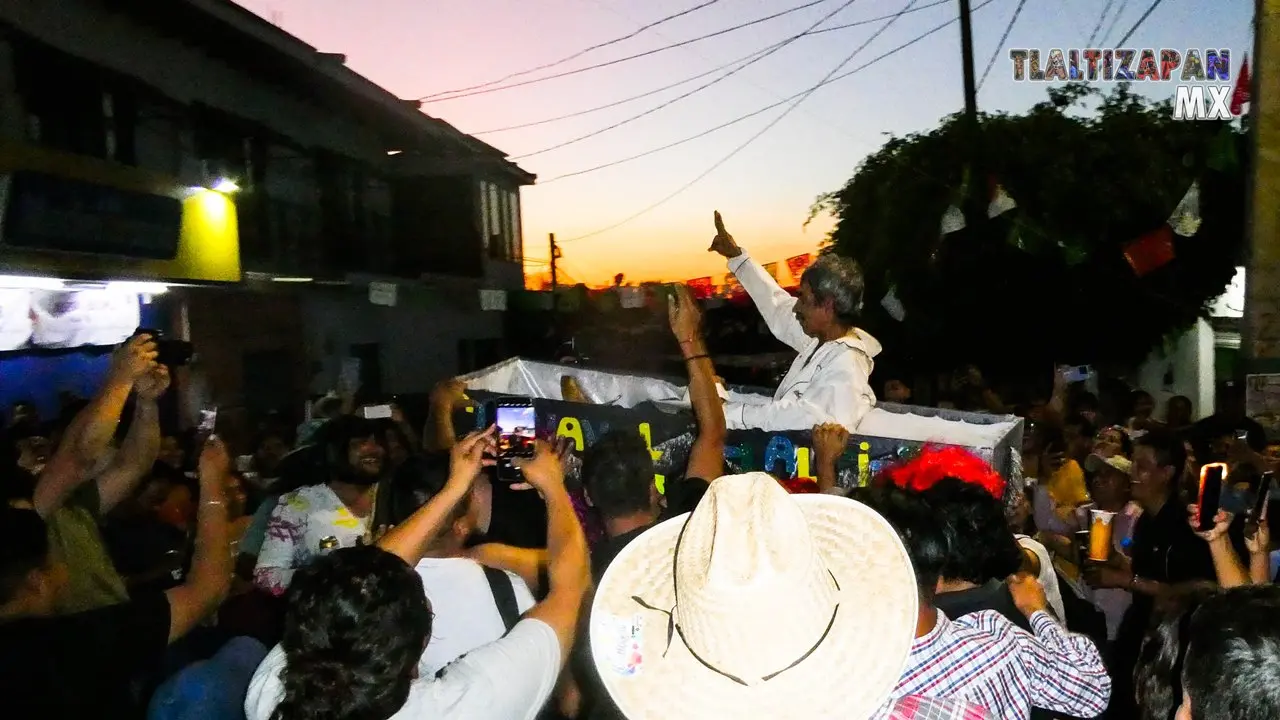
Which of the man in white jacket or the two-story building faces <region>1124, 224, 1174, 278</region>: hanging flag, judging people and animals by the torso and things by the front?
the two-story building

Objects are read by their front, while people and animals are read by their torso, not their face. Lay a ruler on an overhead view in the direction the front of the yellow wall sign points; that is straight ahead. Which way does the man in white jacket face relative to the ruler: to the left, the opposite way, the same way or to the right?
the opposite way

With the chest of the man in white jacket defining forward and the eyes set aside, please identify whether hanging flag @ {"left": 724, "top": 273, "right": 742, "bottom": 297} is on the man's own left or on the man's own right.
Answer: on the man's own right

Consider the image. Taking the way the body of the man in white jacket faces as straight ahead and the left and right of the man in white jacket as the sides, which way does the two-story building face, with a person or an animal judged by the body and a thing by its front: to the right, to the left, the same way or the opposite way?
the opposite way

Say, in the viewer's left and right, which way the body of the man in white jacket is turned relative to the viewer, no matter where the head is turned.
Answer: facing to the left of the viewer

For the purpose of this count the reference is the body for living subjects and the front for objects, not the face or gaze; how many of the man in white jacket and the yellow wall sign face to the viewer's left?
1

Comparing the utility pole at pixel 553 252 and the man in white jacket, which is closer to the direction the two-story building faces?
the man in white jacket

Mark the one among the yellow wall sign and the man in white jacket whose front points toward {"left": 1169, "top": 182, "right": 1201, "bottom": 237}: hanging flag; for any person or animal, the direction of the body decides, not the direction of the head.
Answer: the yellow wall sign

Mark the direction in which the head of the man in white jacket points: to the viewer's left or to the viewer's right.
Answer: to the viewer's left

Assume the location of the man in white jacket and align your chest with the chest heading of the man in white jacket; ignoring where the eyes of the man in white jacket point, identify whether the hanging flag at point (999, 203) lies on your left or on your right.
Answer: on your right

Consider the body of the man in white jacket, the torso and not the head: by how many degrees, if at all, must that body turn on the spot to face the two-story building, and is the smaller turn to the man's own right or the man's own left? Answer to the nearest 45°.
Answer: approximately 45° to the man's own right

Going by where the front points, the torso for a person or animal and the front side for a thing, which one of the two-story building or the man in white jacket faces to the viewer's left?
the man in white jacket
